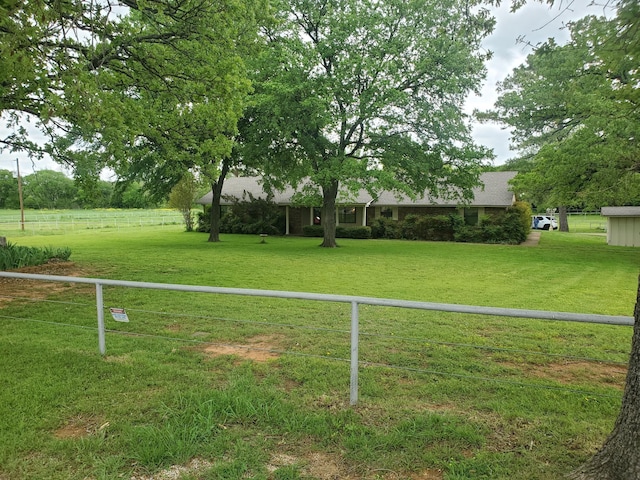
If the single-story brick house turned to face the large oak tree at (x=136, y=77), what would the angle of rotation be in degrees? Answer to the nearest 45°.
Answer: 0° — it already faces it

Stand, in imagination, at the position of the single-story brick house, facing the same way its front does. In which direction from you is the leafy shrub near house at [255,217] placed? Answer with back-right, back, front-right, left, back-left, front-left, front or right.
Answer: right

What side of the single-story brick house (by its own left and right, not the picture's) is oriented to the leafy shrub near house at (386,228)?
front

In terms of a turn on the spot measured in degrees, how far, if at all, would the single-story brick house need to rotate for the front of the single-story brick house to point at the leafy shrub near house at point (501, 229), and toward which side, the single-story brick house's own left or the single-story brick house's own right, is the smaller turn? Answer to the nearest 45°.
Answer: approximately 45° to the single-story brick house's own left

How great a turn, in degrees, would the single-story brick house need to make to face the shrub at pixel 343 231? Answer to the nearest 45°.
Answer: approximately 45° to its right

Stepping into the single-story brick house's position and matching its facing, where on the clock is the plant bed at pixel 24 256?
The plant bed is roughly at 1 o'clock from the single-story brick house.

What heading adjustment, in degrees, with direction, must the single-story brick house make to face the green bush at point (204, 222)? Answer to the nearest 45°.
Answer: approximately 90° to its right

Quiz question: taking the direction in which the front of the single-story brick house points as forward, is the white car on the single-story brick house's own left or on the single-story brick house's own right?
on the single-story brick house's own left

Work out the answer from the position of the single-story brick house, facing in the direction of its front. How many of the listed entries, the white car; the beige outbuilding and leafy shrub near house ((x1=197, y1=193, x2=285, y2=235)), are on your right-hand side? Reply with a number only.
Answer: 1

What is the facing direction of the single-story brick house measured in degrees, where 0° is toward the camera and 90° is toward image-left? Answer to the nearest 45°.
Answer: approximately 0°
